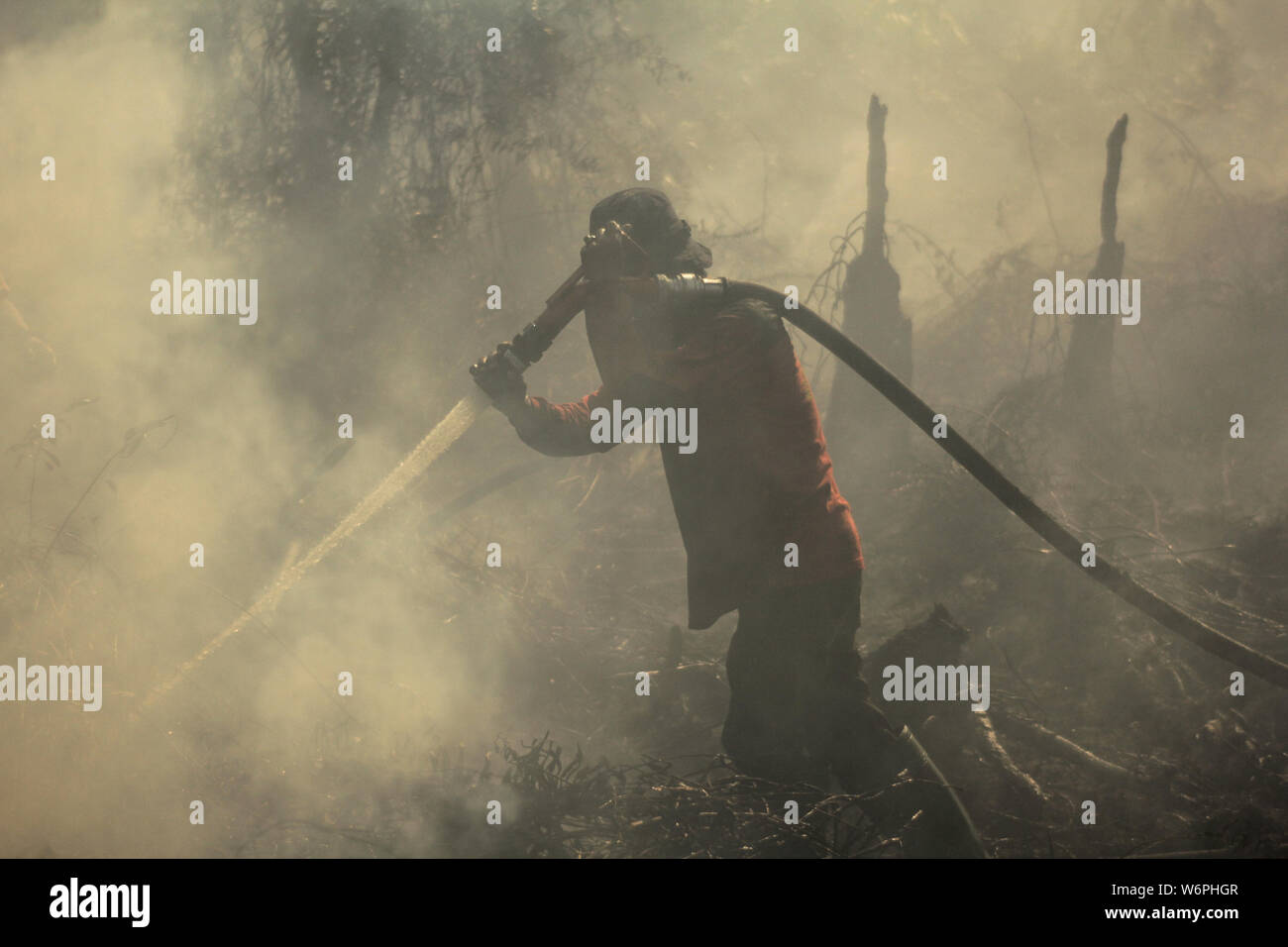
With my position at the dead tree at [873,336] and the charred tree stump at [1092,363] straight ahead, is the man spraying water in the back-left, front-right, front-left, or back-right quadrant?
back-right

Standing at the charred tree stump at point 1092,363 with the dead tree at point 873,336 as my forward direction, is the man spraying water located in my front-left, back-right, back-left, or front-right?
front-left

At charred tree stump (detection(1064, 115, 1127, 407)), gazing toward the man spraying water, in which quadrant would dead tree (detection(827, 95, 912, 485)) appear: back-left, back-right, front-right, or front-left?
front-right

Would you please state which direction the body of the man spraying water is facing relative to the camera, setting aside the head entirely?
to the viewer's left

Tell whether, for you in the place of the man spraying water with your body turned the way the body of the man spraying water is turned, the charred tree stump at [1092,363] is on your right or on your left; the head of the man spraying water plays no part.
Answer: on your right

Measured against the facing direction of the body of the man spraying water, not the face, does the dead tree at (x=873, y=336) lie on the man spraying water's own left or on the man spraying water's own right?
on the man spraying water's own right
